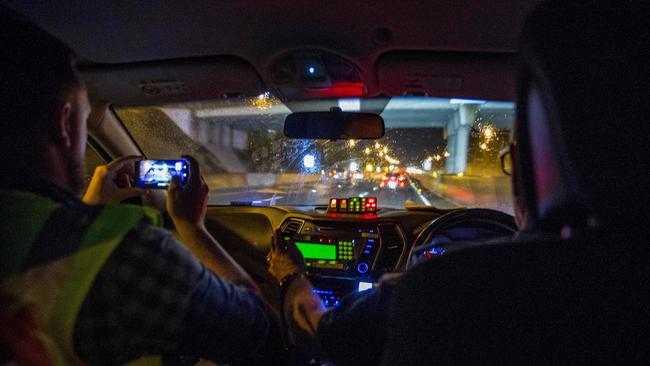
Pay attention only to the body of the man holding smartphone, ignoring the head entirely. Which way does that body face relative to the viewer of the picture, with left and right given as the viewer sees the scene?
facing away from the viewer and to the right of the viewer

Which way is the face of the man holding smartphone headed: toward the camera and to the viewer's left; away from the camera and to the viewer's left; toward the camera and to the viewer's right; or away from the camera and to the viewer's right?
away from the camera and to the viewer's right

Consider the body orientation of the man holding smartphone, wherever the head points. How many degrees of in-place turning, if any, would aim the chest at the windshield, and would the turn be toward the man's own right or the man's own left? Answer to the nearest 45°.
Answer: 0° — they already face it
